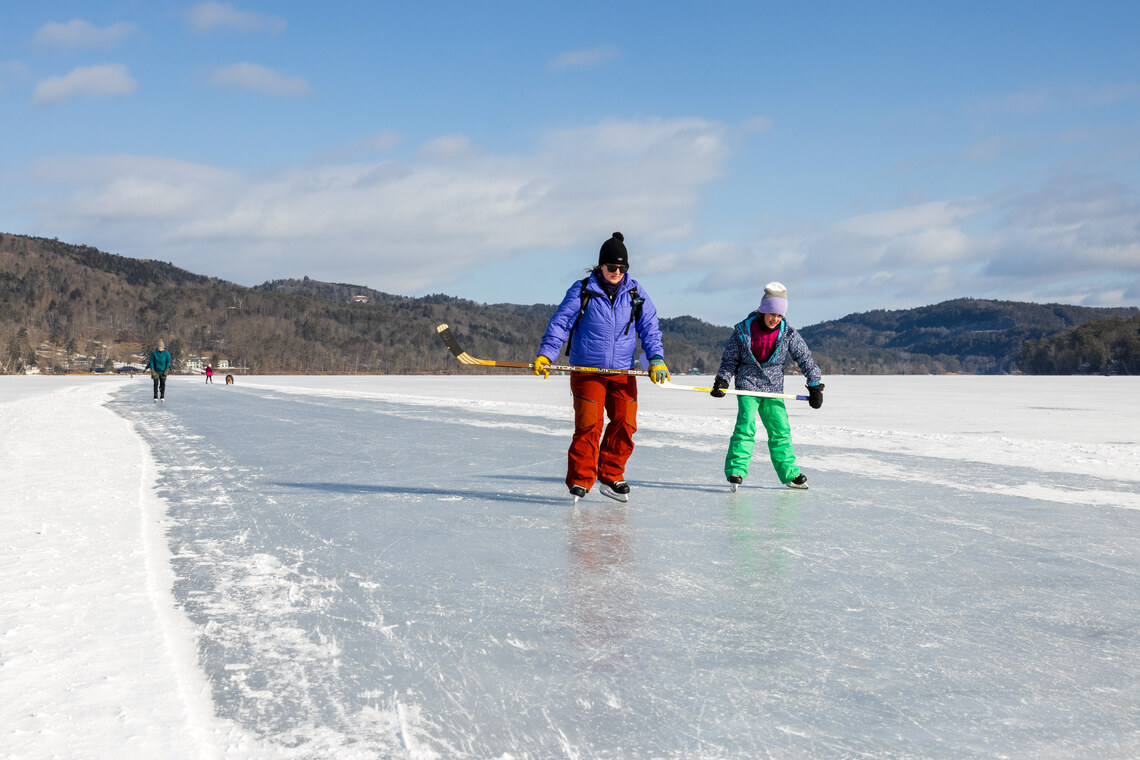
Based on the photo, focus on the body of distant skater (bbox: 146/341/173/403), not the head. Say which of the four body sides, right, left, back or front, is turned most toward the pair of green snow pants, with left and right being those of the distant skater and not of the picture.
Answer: front

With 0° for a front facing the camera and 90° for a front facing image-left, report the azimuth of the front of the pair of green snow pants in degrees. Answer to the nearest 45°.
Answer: approximately 0°

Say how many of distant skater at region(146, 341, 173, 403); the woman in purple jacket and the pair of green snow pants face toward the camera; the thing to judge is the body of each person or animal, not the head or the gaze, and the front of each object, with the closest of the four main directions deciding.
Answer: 3

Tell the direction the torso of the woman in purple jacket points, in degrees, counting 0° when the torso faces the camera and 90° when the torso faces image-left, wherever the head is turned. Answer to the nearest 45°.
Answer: approximately 0°

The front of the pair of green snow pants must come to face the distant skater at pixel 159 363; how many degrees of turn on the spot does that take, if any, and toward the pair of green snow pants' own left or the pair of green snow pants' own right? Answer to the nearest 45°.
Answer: approximately 135° to the pair of green snow pants' own right

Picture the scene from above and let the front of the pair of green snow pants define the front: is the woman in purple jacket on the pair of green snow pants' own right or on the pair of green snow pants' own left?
on the pair of green snow pants' own right

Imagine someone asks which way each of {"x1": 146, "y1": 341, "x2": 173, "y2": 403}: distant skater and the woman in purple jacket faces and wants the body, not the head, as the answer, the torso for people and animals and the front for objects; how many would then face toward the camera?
2

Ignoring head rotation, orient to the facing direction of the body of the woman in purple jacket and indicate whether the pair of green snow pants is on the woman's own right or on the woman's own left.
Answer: on the woman's own left

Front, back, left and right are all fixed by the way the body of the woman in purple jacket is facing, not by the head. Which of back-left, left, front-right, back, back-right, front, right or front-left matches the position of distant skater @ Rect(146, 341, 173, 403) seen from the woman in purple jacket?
back-right

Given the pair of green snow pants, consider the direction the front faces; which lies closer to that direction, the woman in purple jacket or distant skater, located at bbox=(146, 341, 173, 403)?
the woman in purple jacket

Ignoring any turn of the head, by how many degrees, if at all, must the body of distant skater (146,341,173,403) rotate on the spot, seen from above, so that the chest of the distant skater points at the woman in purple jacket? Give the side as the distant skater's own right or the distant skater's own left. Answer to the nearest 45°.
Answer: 0° — they already face them
